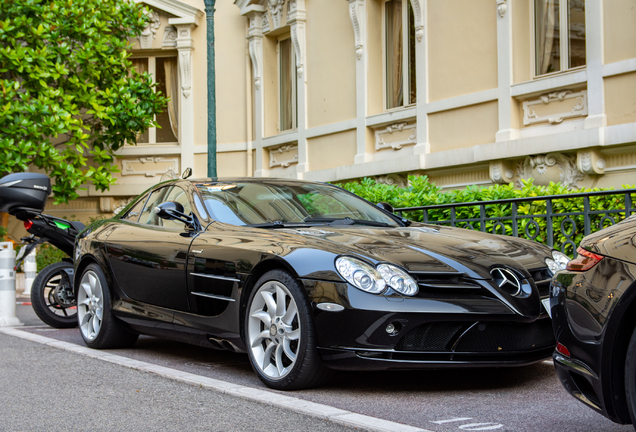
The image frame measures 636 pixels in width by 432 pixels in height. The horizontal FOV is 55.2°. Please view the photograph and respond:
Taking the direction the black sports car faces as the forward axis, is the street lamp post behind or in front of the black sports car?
behind

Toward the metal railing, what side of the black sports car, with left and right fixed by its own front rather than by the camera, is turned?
left

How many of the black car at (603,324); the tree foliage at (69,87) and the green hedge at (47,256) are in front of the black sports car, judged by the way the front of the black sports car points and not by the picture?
1

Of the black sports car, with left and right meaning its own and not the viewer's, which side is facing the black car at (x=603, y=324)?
front

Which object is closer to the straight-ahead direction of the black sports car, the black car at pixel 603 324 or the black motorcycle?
the black car

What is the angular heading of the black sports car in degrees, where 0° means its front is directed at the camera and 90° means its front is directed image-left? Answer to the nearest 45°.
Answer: approximately 315°

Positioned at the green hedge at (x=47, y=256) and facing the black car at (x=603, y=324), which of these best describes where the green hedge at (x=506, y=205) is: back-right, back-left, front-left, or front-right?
front-left

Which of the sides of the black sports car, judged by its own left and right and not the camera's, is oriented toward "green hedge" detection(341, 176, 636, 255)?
left

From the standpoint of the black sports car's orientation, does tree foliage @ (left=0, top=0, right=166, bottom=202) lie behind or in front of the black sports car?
behind

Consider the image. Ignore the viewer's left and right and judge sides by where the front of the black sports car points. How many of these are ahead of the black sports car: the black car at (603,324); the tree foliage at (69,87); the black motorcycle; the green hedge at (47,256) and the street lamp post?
1

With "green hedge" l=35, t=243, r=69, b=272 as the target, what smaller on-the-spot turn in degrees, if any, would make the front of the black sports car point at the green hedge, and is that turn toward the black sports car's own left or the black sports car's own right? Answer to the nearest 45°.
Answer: approximately 180°

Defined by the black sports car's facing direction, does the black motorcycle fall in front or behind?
behind
